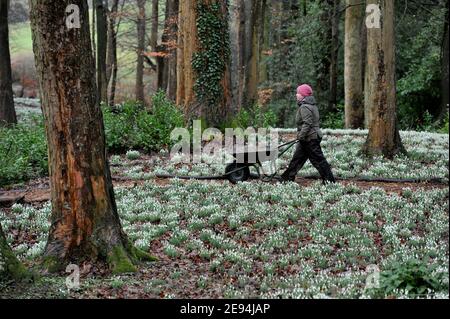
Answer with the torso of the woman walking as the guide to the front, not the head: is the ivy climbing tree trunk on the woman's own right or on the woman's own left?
on the woman's own right

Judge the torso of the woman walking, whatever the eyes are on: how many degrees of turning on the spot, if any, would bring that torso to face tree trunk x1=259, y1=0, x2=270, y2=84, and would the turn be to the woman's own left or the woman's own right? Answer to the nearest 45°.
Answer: approximately 90° to the woman's own right

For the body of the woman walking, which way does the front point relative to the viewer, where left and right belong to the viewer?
facing to the left of the viewer

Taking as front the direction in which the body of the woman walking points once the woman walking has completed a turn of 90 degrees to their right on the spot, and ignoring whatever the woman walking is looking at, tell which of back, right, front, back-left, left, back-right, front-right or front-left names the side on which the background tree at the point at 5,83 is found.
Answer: front-left

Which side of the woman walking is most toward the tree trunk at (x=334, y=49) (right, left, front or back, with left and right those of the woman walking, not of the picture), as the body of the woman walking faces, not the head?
right

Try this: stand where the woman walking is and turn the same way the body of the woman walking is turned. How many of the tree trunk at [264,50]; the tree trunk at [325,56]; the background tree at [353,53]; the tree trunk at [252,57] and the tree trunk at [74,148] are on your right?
4

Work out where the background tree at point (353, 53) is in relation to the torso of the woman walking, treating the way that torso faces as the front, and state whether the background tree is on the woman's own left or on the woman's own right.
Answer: on the woman's own right

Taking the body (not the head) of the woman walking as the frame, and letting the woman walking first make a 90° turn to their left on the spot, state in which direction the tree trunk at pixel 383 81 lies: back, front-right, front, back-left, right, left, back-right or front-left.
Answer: back-left

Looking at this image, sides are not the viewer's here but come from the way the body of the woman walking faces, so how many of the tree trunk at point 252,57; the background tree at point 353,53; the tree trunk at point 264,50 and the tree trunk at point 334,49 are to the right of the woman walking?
4

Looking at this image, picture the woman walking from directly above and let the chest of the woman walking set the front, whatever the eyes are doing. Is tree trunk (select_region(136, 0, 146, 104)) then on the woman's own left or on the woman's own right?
on the woman's own right

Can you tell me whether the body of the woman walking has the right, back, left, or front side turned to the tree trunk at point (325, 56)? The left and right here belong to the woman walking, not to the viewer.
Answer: right
